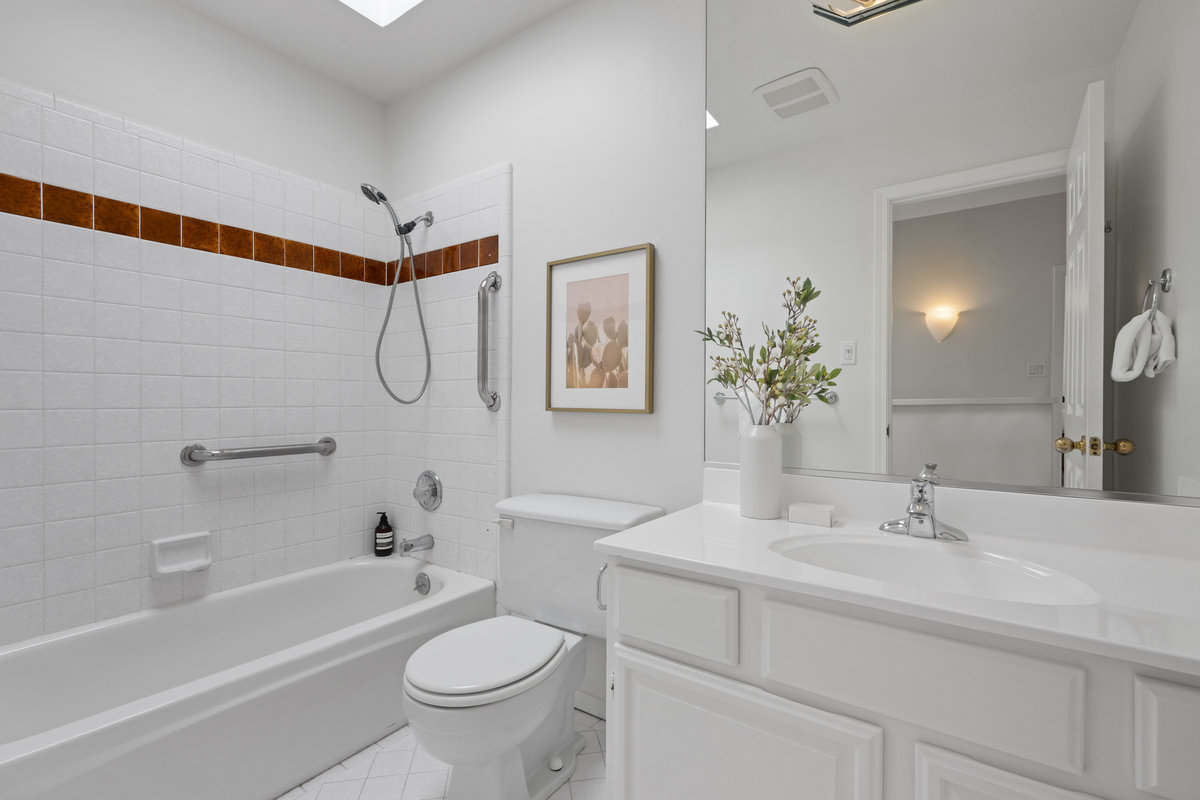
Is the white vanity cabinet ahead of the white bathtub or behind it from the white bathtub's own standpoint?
ahead

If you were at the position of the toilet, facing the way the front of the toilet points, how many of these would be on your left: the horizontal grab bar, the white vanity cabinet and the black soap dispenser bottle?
1

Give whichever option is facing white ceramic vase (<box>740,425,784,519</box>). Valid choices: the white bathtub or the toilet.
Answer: the white bathtub

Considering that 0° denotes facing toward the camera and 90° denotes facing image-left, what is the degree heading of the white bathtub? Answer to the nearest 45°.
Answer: approximately 315°

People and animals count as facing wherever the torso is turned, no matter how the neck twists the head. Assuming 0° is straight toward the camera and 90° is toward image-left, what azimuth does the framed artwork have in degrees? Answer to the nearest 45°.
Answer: approximately 45°

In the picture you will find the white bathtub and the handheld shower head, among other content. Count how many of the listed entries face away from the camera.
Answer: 0

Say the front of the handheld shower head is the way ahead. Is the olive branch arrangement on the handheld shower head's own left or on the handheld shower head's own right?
on the handheld shower head's own left

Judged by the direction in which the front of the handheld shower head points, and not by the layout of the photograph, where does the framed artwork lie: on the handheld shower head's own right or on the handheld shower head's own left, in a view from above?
on the handheld shower head's own left

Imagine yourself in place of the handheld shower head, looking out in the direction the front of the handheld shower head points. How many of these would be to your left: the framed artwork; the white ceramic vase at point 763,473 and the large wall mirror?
3
